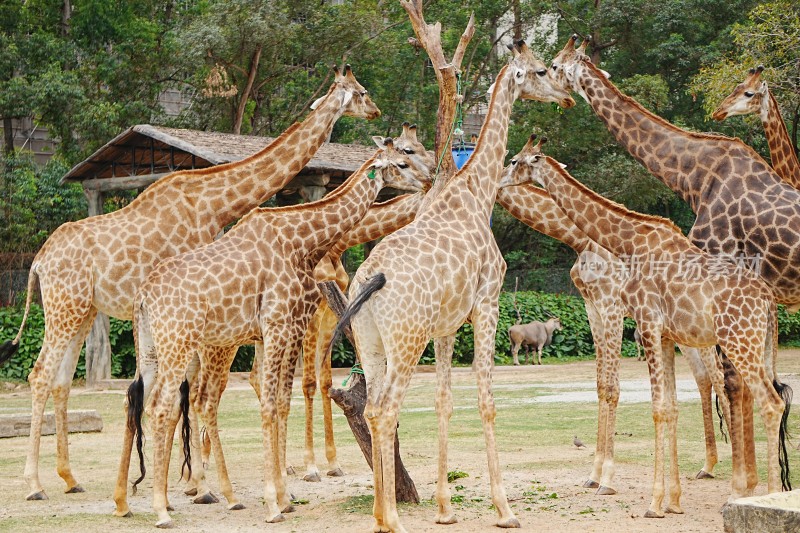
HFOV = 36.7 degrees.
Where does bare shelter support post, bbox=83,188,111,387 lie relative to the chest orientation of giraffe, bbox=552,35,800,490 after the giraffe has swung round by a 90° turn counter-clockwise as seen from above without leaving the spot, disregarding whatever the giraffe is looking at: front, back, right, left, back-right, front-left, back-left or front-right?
back-right

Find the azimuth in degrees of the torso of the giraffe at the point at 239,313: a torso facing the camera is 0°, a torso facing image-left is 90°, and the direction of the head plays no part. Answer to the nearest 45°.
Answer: approximately 270°

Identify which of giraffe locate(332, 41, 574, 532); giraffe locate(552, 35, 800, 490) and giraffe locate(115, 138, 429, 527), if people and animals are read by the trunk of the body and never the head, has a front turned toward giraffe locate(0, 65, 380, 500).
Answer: giraffe locate(552, 35, 800, 490)

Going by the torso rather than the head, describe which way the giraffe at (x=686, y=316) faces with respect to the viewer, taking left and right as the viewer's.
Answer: facing to the left of the viewer

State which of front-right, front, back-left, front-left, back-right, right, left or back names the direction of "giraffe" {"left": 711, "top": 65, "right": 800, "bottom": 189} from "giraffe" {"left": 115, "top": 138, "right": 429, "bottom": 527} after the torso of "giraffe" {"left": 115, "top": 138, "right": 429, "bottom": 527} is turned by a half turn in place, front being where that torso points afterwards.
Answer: back

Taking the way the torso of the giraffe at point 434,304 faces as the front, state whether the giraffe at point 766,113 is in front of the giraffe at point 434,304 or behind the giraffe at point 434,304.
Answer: in front

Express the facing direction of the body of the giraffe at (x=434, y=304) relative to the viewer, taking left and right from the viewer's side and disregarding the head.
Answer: facing away from the viewer and to the right of the viewer

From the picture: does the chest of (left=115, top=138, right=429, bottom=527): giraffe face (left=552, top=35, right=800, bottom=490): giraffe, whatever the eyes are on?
yes

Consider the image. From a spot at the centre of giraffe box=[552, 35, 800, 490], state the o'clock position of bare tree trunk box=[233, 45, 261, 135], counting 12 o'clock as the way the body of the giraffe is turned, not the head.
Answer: The bare tree trunk is roughly at 2 o'clock from the giraffe.

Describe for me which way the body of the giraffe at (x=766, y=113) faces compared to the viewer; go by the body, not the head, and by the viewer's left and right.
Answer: facing to the left of the viewer

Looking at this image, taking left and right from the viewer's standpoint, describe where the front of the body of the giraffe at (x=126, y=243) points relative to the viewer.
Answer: facing to the right of the viewer

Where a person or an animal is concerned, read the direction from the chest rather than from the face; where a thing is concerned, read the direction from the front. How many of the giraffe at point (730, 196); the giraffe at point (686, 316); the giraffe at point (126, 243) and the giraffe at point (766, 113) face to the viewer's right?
1

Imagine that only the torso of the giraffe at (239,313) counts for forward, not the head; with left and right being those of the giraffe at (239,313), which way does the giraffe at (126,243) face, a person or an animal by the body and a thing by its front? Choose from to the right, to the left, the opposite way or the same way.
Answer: the same way

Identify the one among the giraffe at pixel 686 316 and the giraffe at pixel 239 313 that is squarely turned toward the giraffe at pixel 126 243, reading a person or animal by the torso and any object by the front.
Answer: the giraffe at pixel 686 316

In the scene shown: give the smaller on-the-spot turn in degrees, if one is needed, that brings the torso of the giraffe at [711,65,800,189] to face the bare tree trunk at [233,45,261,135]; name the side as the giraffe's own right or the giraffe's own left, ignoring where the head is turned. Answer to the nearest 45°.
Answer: approximately 45° to the giraffe's own right

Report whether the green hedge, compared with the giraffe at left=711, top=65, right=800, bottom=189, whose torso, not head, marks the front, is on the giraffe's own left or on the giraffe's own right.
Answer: on the giraffe's own right

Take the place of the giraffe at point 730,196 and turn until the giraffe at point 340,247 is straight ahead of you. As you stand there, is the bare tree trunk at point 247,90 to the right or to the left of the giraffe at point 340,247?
right

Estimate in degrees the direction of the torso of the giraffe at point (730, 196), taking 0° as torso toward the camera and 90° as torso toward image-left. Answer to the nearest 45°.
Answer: approximately 90°

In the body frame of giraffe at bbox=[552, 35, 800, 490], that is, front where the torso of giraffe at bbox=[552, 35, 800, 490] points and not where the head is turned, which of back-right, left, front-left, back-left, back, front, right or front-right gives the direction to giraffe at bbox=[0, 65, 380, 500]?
front

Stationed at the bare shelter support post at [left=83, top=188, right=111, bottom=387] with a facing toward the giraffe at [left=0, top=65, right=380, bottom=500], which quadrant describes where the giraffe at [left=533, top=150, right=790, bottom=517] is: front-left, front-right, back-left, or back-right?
front-left

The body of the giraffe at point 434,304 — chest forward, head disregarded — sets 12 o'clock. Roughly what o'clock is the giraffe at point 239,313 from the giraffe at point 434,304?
the giraffe at point 239,313 is roughly at 8 o'clock from the giraffe at point 434,304.
